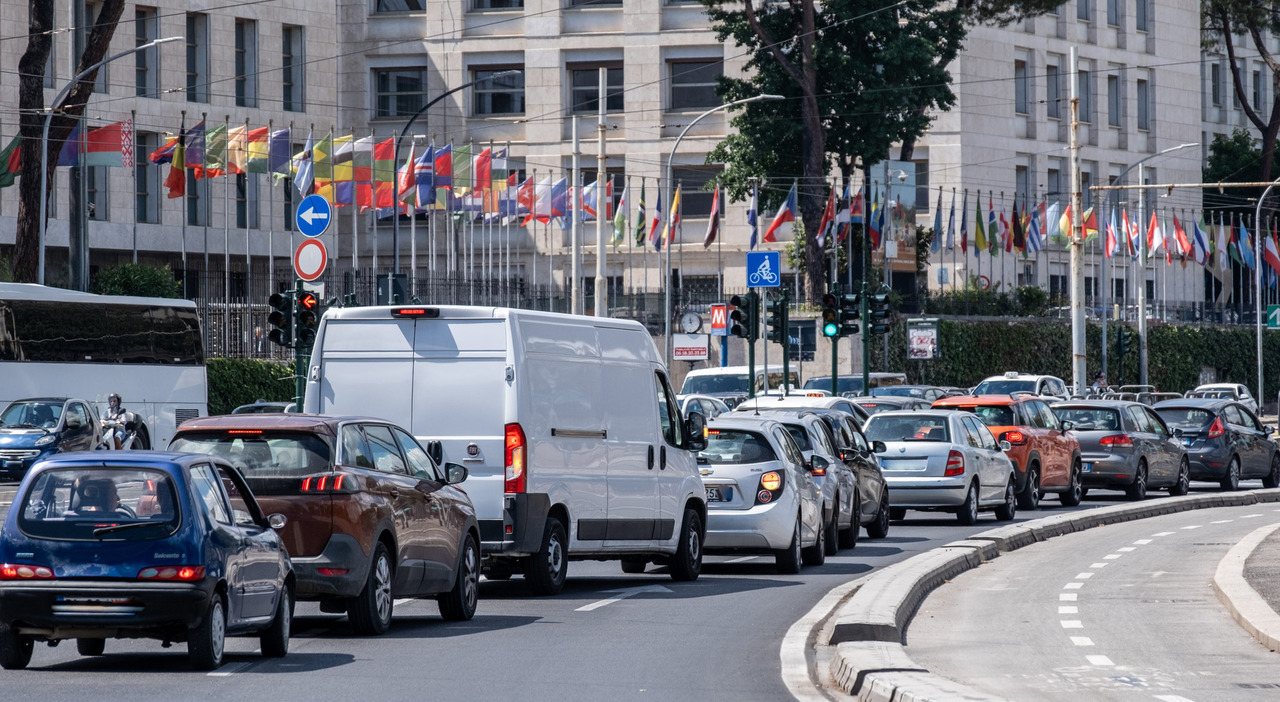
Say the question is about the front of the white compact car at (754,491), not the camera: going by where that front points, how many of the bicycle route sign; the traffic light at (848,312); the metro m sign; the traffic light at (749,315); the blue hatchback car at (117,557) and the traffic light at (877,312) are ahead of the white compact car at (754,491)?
5

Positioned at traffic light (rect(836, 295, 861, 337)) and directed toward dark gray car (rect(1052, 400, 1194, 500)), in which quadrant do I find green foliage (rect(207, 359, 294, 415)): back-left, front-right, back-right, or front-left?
back-right

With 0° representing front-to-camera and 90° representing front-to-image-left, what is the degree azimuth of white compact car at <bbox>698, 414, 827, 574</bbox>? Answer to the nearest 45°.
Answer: approximately 180°

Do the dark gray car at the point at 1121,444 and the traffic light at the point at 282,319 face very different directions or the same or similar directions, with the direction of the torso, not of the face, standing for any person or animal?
very different directions

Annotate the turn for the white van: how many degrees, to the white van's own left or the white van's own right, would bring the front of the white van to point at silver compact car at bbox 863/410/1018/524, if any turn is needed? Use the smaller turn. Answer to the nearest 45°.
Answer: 0° — it already faces it

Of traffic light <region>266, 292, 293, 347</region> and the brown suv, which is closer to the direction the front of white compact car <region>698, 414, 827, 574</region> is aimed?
the traffic light

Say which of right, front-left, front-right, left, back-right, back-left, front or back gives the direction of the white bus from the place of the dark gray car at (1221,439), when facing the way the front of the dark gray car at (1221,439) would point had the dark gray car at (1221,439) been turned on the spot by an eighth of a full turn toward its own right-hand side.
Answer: back

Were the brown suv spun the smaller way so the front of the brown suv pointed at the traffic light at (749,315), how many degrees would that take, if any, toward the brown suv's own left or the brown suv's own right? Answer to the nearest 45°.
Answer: approximately 45° to the brown suv's own left

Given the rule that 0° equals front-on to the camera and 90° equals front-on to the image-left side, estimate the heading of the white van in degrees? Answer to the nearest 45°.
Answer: approximately 225°

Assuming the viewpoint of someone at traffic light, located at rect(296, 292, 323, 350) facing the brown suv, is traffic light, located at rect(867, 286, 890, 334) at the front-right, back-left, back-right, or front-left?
back-left

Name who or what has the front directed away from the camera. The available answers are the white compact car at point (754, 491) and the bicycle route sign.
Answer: the white compact car

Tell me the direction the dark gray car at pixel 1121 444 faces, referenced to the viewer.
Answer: facing away from the viewer and to the right of the viewer

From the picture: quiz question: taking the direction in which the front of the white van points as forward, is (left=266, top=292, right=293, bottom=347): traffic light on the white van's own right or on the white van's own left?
on the white van's own left

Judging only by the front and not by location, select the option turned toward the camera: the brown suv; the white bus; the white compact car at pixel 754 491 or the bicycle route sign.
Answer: the bicycle route sign

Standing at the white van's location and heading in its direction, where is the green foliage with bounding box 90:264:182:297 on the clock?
The green foliage is roughly at 10 o'clock from the white van.
